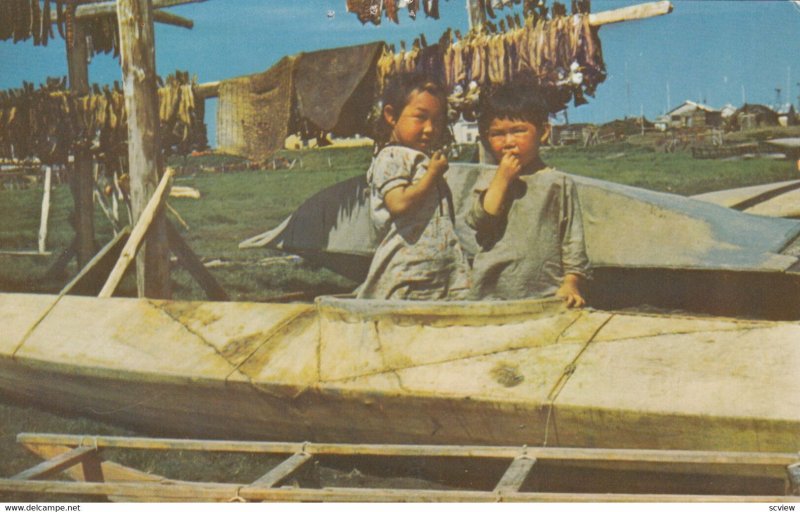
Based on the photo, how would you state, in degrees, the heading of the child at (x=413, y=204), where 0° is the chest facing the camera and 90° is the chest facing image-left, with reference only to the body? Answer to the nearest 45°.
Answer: approximately 315°
